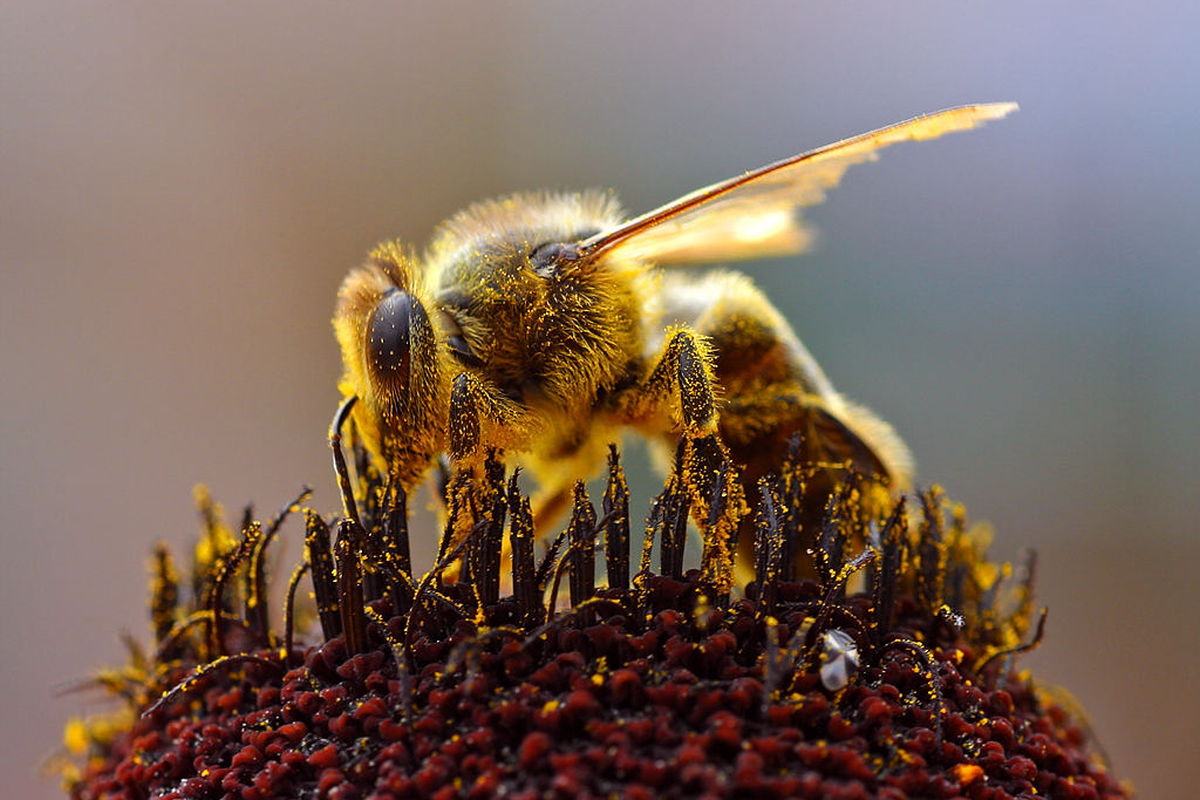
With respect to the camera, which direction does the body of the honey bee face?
to the viewer's left
